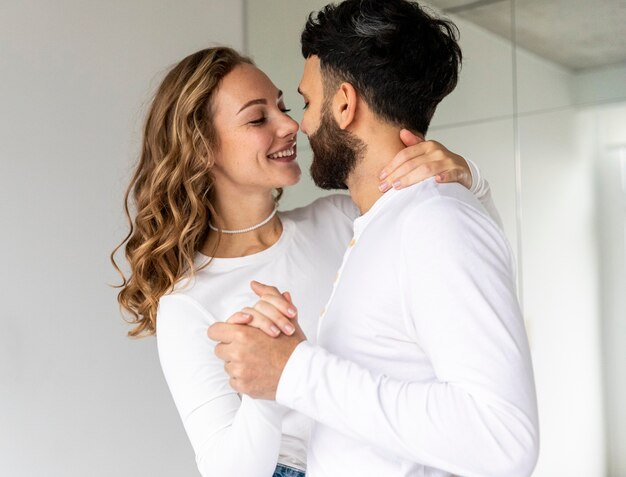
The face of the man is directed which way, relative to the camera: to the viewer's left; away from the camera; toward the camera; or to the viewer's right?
to the viewer's left

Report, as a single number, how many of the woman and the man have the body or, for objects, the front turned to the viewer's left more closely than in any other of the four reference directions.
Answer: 1

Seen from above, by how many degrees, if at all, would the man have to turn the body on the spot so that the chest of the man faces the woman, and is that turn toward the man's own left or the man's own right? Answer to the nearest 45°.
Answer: approximately 45° to the man's own right

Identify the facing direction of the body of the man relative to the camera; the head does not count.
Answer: to the viewer's left

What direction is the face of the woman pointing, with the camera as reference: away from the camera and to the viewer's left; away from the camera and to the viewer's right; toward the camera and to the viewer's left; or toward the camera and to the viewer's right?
toward the camera and to the viewer's right

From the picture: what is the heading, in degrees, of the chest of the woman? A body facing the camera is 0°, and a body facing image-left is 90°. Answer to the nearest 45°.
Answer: approximately 315°
